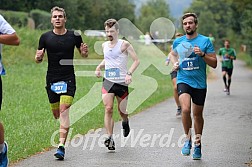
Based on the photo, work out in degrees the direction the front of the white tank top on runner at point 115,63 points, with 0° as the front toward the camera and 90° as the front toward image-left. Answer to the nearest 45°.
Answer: approximately 45°

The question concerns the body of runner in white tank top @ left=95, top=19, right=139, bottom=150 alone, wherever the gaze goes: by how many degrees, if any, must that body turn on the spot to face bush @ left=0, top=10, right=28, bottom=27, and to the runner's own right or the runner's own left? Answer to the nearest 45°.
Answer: approximately 135° to the runner's own right

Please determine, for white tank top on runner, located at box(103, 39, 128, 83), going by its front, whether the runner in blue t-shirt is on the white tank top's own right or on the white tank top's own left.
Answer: on the white tank top's own left

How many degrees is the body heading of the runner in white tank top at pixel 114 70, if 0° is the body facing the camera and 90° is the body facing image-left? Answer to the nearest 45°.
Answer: approximately 45°

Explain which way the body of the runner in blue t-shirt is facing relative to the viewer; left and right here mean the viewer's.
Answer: facing the viewer

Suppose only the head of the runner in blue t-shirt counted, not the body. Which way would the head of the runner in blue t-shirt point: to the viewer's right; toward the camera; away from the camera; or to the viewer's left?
toward the camera

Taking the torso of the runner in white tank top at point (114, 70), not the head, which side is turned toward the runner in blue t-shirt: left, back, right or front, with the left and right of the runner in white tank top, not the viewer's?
left

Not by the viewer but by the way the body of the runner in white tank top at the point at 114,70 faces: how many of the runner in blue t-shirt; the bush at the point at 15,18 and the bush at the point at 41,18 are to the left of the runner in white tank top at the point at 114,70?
1

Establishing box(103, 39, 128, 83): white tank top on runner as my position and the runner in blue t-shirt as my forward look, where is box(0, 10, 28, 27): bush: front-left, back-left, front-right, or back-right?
back-left

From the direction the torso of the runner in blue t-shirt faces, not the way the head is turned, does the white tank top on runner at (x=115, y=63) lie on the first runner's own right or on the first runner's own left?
on the first runner's own right

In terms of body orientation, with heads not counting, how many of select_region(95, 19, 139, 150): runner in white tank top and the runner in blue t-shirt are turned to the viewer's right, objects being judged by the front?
0

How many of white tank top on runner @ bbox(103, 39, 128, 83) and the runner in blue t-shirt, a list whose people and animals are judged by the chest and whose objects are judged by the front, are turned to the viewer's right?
0

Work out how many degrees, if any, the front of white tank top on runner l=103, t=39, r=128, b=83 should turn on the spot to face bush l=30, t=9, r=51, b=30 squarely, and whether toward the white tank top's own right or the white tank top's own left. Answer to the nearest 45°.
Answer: approximately 135° to the white tank top's own right
